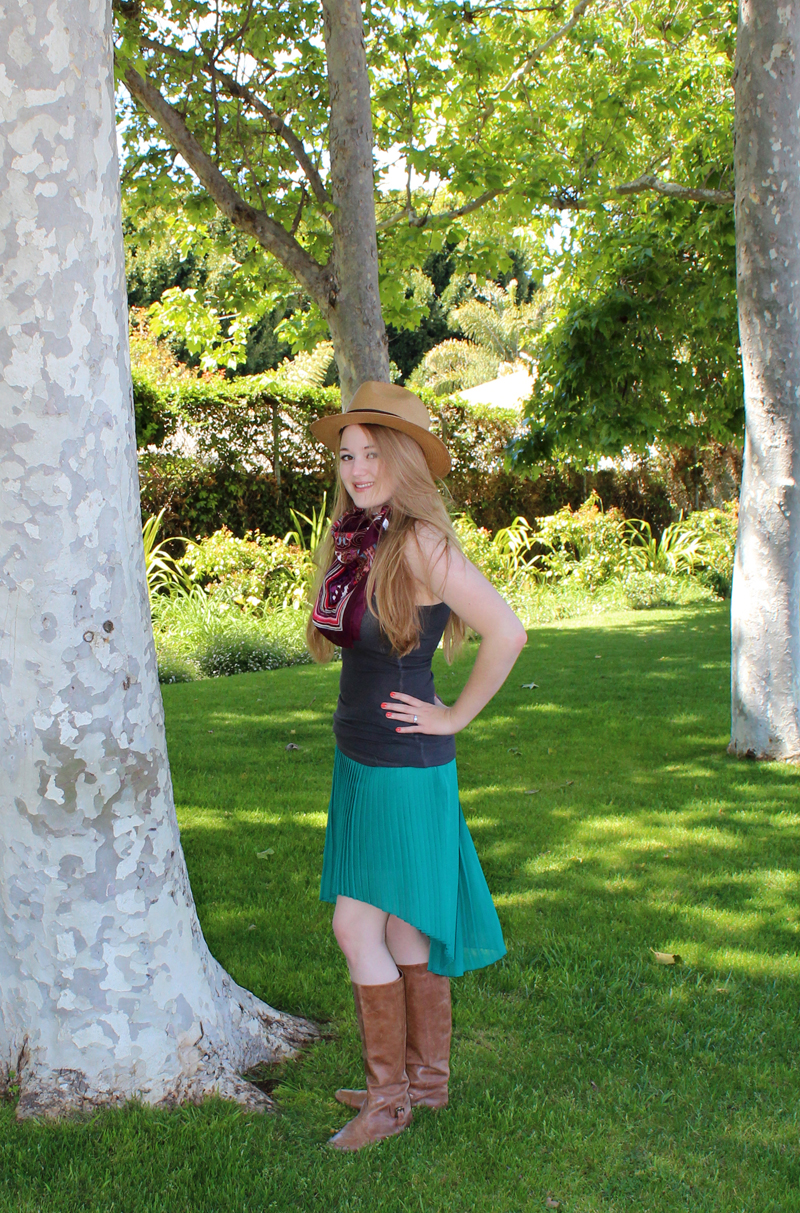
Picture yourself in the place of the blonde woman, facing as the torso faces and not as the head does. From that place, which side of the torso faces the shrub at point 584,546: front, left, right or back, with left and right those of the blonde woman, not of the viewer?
right

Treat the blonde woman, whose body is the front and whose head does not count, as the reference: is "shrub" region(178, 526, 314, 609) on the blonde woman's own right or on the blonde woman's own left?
on the blonde woman's own right

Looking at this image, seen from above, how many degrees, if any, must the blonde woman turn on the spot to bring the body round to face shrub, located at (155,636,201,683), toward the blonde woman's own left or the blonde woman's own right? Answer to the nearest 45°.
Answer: approximately 90° to the blonde woman's own right

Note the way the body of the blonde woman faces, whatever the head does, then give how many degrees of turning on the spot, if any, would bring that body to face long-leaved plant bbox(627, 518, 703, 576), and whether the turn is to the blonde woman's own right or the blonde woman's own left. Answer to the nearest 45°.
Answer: approximately 90° to the blonde woman's own right

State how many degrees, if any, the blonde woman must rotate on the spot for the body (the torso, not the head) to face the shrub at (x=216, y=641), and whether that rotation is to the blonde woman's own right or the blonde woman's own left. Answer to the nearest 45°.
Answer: approximately 90° to the blonde woman's own right

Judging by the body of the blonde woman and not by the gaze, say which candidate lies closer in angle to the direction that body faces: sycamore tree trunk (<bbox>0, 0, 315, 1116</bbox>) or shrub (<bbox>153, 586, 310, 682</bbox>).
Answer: the sycamore tree trunk

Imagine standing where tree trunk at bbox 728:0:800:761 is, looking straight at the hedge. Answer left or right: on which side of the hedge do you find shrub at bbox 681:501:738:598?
right

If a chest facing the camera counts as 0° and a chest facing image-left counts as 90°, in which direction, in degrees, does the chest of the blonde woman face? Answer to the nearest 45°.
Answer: approximately 90°

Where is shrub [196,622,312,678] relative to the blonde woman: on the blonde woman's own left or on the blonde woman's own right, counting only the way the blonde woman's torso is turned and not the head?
on the blonde woman's own right
